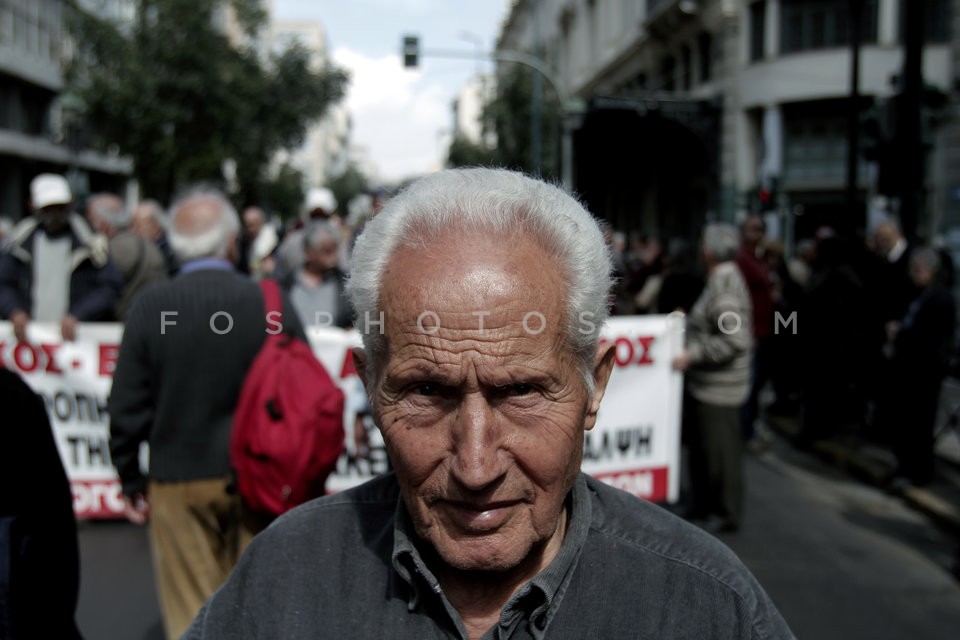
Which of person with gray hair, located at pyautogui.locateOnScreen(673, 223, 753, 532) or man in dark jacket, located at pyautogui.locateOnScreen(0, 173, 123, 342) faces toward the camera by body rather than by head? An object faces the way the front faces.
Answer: the man in dark jacket

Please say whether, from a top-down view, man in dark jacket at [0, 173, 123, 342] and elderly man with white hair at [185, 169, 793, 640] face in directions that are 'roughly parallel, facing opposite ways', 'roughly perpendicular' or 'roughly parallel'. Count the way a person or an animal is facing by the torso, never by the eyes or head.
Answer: roughly parallel

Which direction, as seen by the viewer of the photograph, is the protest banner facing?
facing the viewer

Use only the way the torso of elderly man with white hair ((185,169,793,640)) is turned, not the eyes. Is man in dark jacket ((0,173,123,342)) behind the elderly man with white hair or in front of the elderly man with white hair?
behind

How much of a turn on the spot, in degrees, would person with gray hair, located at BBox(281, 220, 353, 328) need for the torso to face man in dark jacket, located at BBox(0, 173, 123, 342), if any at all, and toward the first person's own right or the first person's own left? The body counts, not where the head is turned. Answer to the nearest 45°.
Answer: approximately 135° to the first person's own right

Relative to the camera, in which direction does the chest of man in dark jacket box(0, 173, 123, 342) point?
toward the camera

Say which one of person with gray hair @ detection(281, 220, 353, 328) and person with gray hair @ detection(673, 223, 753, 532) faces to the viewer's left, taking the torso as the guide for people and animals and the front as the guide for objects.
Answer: person with gray hair @ detection(673, 223, 753, 532)

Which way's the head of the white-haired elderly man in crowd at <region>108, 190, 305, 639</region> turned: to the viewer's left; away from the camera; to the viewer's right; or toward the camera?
away from the camera

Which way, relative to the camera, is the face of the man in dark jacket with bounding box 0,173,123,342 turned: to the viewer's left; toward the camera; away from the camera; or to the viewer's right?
toward the camera

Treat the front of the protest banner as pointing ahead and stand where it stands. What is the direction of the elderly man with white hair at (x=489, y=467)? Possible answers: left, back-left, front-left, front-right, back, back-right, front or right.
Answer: front

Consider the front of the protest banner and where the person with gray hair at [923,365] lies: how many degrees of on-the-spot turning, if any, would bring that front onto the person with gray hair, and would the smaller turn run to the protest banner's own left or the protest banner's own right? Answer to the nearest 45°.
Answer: approximately 90° to the protest banner's own left
